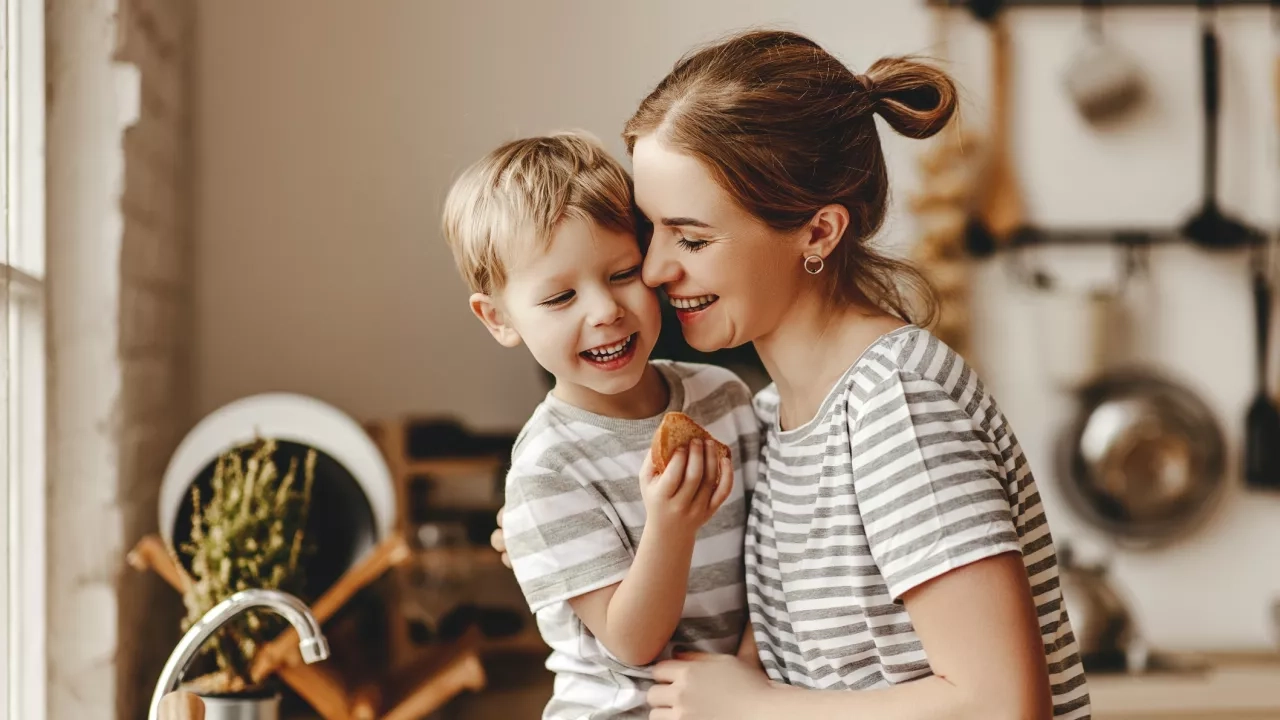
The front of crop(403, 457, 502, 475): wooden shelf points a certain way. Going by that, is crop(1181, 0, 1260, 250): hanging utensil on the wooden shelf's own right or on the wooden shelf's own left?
on the wooden shelf's own left

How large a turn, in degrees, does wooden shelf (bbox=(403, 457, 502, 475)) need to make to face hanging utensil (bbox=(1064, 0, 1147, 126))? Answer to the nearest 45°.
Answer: approximately 90° to its left

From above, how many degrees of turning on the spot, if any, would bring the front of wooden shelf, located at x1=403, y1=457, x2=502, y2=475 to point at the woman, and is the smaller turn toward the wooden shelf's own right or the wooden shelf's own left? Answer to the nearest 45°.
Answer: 0° — it already faces them

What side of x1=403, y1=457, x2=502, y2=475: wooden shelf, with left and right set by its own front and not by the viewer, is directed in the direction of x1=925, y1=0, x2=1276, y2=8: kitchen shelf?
left

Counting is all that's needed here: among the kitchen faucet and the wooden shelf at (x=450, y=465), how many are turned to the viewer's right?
1

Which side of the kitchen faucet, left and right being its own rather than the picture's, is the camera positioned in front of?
right

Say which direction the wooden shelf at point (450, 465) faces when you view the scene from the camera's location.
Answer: facing the viewer

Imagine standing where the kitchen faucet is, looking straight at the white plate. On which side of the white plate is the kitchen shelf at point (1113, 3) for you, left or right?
right

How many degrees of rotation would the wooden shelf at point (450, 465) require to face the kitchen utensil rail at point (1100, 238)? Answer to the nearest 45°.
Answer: approximately 90° to its left

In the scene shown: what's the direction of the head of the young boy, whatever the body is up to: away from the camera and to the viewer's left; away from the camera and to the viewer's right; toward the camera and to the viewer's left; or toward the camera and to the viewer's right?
toward the camera and to the viewer's right

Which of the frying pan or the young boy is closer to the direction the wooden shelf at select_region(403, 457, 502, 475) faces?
the young boy

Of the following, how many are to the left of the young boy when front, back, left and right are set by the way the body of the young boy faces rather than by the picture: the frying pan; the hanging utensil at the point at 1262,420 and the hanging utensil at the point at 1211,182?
3

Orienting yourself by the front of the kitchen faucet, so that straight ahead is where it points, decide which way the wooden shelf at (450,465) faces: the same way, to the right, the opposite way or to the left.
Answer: to the right
